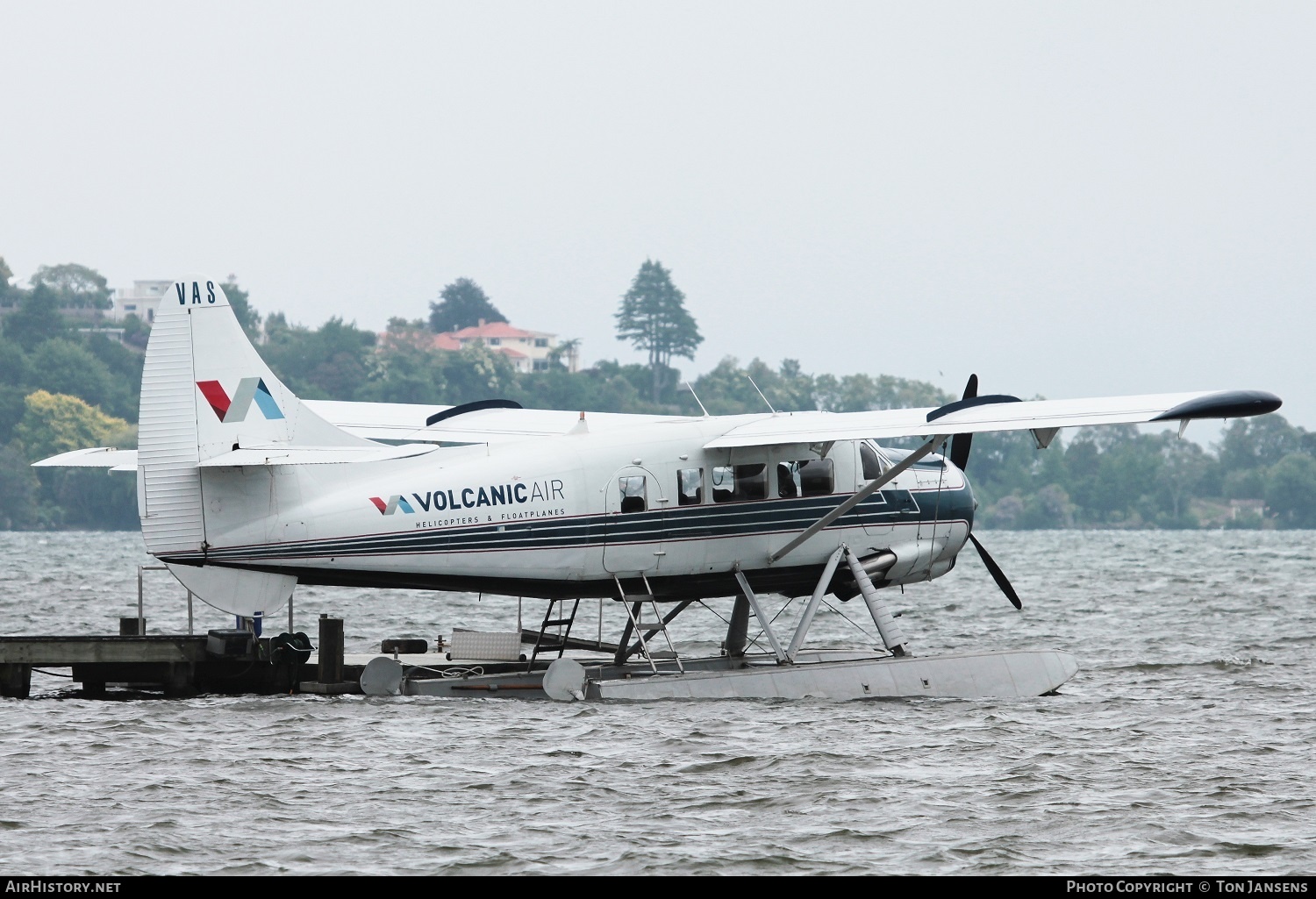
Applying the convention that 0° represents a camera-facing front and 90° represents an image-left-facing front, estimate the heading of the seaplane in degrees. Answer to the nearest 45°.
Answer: approximately 225°
